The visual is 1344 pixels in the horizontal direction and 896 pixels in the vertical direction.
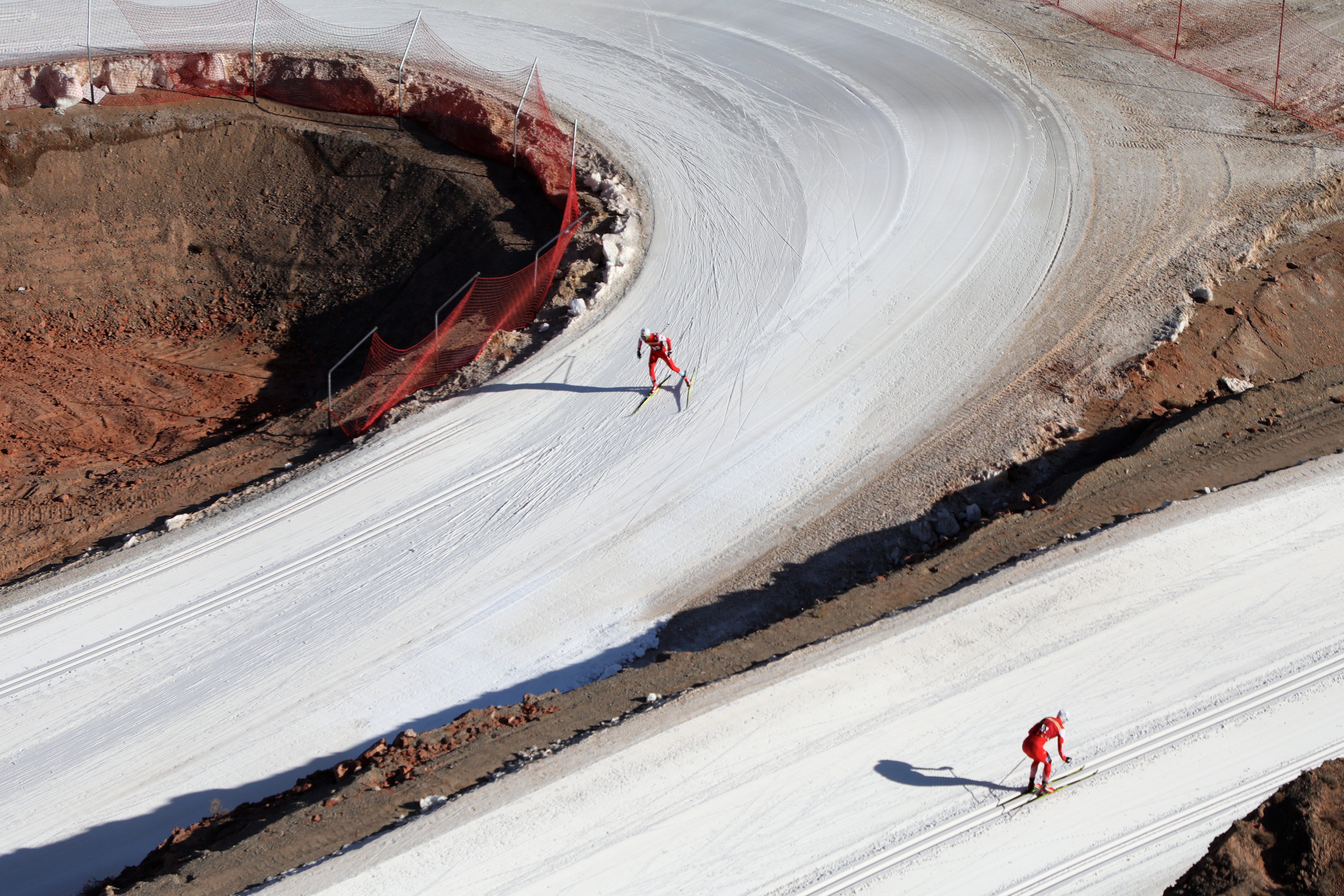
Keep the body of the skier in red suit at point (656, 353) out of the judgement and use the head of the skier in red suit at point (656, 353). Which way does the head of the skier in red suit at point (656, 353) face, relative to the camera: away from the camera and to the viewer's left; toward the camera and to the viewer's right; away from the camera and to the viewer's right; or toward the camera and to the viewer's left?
toward the camera and to the viewer's left

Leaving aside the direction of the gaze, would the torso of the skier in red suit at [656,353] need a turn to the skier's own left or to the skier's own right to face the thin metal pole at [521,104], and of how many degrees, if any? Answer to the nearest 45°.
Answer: approximately 135° to the skier's own right

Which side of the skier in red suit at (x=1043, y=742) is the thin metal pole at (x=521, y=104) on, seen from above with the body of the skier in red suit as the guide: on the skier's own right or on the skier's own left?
on the skier's own left

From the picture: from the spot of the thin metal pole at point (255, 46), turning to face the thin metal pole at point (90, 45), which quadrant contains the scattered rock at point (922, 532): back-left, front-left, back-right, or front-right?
back-left

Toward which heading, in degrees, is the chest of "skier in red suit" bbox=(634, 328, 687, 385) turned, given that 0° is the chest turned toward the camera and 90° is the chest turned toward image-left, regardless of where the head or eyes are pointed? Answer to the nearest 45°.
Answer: approximately 45°

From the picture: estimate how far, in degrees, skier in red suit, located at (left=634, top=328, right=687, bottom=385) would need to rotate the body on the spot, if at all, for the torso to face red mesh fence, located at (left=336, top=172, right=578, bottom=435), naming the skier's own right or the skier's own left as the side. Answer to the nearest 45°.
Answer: approximately 90° to the skier's own right

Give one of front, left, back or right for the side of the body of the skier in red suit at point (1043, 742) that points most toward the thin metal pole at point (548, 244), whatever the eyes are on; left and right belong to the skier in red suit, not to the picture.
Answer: left

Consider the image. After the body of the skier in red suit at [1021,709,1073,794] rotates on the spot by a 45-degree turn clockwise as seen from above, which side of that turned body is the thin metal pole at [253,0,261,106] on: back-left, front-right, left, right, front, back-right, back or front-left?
back-left

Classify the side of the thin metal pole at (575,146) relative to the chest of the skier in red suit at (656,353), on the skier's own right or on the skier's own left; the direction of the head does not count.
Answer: on the skier's own right

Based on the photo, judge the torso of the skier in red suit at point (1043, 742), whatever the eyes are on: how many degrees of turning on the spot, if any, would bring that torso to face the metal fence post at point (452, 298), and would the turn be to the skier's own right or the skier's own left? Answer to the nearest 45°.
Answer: approximately 90° to the skier's own left

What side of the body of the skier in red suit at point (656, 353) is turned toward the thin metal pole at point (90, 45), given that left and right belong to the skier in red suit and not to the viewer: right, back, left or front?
right

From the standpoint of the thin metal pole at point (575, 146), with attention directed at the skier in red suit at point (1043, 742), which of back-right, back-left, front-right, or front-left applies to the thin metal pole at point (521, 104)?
back-right

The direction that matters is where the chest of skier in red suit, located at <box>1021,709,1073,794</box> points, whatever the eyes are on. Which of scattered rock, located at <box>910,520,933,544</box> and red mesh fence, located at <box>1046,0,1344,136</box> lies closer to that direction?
the red mesh fence

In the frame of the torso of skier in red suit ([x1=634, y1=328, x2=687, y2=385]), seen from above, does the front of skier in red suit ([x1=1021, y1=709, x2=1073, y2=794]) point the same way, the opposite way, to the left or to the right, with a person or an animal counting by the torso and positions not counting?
the opposite way

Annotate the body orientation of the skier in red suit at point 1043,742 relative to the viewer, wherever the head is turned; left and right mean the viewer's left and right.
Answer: facing away from the viewer and to the right of the viewer
